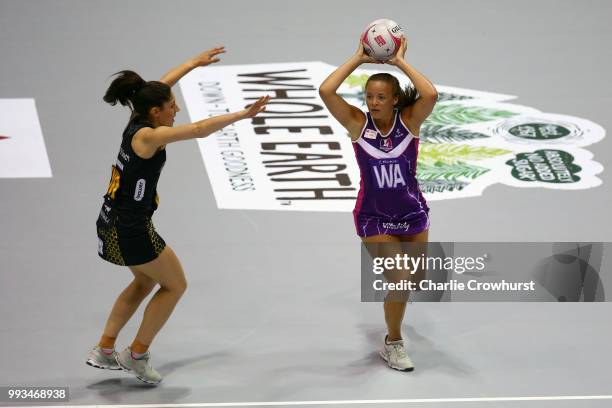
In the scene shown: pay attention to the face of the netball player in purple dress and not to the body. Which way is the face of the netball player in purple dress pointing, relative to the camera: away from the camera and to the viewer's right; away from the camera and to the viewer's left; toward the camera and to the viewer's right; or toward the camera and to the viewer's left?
toward the camera and to the viewer's left

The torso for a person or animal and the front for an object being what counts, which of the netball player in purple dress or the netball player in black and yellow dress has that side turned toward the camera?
the netball player in purple dress

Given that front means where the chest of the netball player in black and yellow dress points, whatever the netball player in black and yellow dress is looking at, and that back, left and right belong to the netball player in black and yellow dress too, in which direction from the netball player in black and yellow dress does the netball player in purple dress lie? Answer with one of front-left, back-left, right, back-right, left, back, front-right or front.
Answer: front

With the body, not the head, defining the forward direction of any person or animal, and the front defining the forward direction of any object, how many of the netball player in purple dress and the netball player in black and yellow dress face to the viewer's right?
1

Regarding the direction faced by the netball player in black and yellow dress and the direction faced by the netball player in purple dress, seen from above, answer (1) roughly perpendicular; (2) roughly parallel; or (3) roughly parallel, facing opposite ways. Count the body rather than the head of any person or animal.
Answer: roughly perpendicular

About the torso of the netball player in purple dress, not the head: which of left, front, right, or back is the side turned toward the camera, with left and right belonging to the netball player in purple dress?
front

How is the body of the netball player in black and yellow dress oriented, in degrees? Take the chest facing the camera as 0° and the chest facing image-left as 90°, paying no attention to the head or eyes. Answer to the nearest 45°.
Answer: approximately 270°

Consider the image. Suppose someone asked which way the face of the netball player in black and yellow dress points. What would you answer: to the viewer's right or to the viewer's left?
to the viewer's right

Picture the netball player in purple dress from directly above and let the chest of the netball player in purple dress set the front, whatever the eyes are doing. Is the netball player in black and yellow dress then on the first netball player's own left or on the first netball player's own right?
on the first netball player's own right
